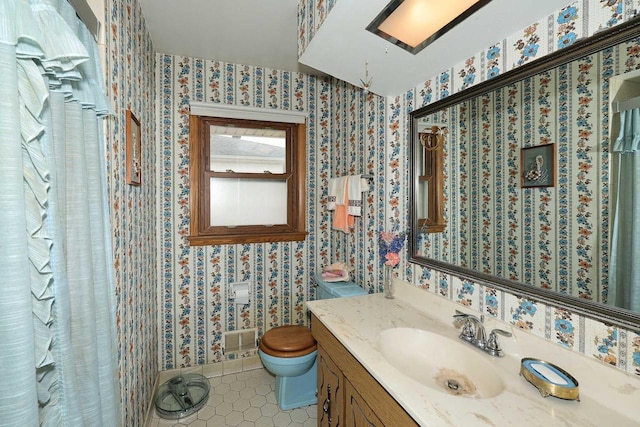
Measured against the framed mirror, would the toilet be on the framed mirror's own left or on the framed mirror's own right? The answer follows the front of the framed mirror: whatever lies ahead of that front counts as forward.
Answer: on the framed mirror's own right

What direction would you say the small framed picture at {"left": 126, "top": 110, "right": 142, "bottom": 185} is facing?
to the viewer's right

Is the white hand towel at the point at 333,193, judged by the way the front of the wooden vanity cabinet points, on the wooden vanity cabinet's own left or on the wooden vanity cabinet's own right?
on the wooden vanity cabinet's own right

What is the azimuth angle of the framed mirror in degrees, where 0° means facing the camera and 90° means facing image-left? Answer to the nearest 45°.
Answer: approximately 45°

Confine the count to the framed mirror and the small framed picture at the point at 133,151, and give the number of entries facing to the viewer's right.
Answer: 1
